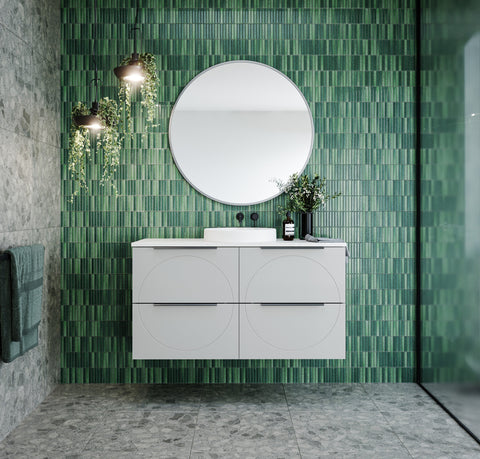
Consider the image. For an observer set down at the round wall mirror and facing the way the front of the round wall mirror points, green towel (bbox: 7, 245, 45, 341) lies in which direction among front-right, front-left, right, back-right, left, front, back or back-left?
front-right

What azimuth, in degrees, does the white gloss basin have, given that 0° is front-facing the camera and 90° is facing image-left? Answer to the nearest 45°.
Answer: approximately 0°

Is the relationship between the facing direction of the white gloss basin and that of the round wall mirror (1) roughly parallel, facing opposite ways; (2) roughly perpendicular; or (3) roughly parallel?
roughly parallel

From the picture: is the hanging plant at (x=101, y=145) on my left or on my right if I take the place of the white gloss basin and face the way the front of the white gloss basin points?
on my right

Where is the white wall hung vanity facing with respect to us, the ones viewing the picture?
facing the viewer

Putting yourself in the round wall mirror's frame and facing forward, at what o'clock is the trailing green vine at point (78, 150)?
The trailing green vine is roughly at 3 o'clock from the round wall mirror.
